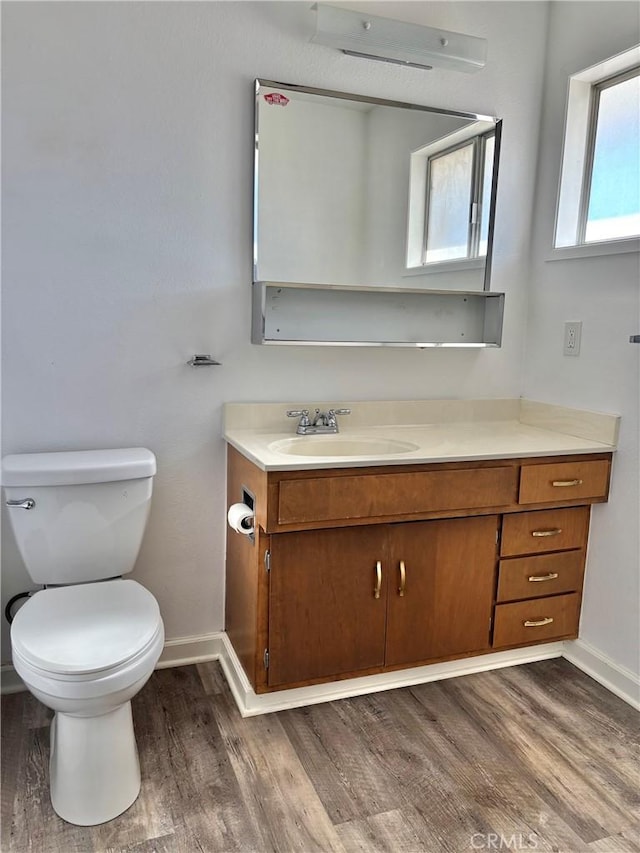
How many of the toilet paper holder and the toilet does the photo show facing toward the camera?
1

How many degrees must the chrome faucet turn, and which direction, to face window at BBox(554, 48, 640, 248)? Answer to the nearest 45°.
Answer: approximately 45° to its left

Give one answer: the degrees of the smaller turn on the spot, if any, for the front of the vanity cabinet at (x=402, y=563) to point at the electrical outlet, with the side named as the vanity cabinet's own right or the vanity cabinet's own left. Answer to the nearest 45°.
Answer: approximately 90° to the vanity cabinet's own left

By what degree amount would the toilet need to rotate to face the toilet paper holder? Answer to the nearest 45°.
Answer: approximately 90° to its left

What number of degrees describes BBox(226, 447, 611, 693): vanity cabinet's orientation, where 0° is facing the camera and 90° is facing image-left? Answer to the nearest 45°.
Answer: approximately 315°

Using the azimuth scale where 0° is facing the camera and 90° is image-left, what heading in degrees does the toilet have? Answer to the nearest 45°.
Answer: approximately 0°
